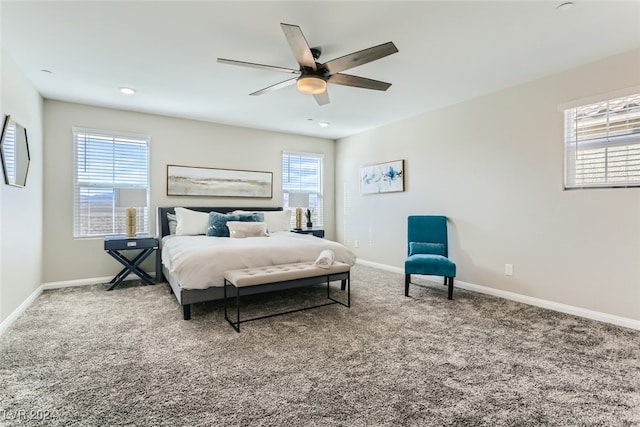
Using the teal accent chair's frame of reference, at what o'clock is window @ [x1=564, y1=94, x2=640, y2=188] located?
The window is roughly at 10 o'clock from the teal accent chair.

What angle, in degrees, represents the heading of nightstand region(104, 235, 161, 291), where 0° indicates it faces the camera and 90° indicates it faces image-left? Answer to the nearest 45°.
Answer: approximately 0°

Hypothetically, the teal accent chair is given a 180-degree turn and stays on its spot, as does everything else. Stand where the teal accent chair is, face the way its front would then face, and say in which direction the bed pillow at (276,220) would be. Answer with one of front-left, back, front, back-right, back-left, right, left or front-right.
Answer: left

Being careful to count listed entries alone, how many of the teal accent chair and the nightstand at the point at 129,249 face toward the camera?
2

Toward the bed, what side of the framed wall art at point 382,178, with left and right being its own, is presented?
front

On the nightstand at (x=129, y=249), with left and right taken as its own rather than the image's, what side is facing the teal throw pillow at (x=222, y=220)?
left

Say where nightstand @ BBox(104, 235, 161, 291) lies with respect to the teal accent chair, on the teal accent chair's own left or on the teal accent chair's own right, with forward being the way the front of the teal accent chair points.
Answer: on the teal accent chair's own right

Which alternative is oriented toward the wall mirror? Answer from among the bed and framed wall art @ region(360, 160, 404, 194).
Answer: the framed wall art

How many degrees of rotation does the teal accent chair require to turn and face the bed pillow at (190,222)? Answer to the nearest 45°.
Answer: approximately 90° to its right

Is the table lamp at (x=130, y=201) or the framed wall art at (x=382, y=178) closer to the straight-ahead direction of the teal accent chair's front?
the table lamp

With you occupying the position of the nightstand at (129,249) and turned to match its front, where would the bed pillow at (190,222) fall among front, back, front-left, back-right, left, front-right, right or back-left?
left

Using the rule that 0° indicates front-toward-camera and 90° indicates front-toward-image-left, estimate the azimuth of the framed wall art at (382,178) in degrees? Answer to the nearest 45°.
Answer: approximately 45°

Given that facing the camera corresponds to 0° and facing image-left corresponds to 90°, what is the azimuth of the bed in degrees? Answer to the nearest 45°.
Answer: approximately 315°
